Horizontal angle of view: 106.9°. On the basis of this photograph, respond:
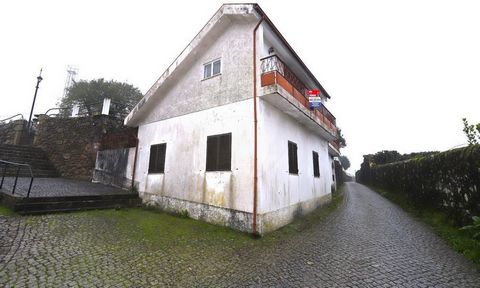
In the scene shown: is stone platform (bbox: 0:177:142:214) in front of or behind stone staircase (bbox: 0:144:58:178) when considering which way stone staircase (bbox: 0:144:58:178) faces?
in front

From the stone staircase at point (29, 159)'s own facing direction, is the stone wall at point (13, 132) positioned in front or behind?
behind

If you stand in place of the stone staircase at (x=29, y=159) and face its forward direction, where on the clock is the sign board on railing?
The sign board on railing is roughly at 11 o'clock from the stone staircase.
